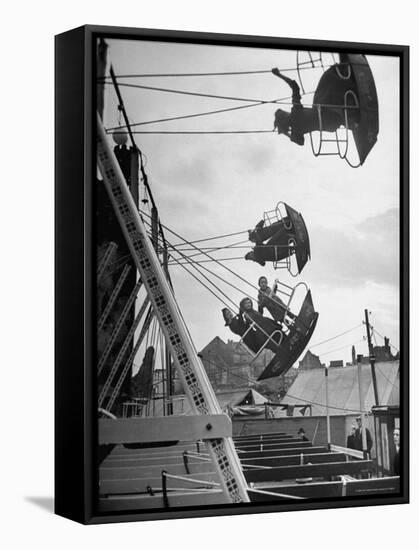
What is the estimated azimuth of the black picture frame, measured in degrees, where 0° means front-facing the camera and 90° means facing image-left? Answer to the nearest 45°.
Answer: approximately 315°
